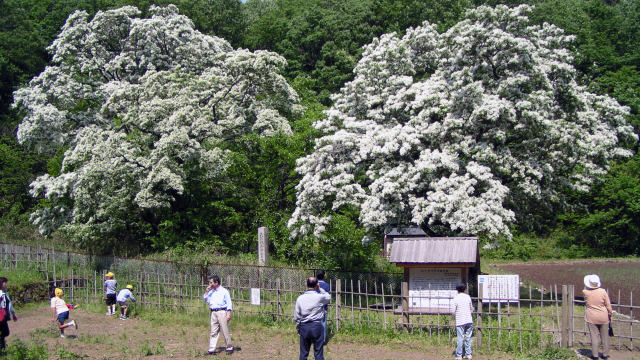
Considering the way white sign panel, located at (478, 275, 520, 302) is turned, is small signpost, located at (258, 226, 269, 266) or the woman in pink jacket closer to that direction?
the woman in pink jacket

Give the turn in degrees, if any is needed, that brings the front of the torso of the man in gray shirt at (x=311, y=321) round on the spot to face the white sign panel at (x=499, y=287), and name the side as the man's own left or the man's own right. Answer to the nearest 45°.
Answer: approximately 45° to the man's own right

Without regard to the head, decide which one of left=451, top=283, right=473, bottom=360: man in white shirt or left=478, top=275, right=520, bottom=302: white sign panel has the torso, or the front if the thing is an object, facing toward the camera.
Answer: the white sign panel

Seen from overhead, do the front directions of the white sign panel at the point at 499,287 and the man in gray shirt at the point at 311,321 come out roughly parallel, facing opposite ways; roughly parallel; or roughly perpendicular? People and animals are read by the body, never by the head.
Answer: roughly parallel, facing opposite ways

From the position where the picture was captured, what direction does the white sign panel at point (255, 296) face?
facing the viewer

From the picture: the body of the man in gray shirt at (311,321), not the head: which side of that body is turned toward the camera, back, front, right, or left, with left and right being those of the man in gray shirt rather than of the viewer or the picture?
back

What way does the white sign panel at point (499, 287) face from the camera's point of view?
toward the camera

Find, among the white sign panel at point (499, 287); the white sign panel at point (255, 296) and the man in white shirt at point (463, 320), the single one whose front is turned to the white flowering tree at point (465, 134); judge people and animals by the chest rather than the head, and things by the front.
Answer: the man in white shirt

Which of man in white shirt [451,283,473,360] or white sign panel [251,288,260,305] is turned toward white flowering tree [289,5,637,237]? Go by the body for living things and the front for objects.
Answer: the man in white shirt

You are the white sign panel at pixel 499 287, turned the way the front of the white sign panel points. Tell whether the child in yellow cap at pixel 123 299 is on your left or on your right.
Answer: on your right

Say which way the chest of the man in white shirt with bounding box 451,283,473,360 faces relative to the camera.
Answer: away from the camera

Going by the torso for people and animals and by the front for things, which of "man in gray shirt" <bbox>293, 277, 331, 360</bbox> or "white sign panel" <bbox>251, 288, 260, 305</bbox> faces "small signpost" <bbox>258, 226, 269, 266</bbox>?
the man in gray shirt

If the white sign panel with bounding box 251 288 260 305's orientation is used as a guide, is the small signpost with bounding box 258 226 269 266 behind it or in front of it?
behind

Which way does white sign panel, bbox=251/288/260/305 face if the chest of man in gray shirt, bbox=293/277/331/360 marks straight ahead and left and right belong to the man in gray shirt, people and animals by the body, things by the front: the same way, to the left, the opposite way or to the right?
the opposite way
